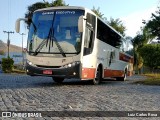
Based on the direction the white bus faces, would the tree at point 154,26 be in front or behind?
behind

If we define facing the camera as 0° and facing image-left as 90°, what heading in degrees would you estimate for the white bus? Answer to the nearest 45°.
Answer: approximately 45°
